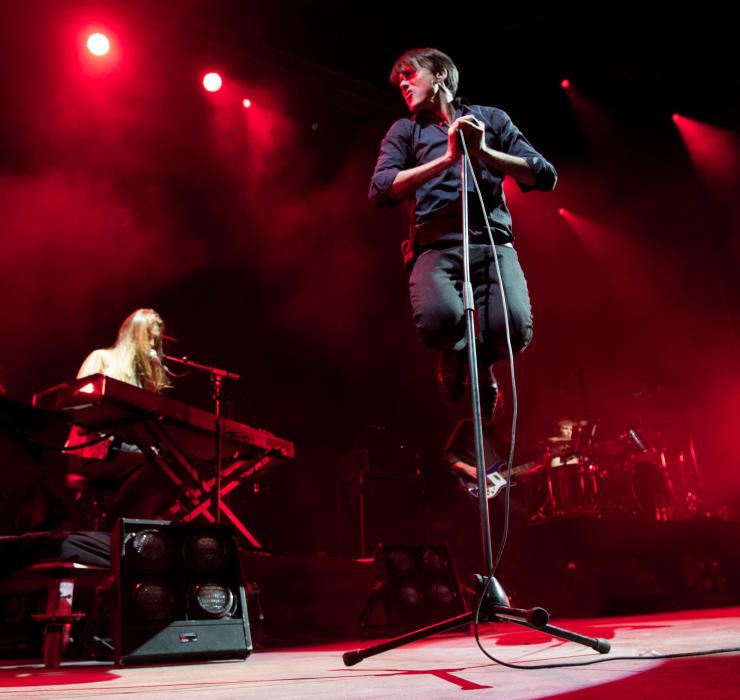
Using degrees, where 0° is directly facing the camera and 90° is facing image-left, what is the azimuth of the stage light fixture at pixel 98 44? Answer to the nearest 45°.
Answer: approximately 0°

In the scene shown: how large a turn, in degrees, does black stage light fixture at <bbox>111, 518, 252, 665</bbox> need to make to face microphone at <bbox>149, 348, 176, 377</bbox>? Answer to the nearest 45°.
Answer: approximately 180°

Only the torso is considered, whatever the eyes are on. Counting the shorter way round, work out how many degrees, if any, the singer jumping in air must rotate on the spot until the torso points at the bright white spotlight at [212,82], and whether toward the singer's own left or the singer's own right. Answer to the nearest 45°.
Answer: approximately 135° to the singer's own right

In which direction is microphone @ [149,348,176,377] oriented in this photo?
to the viewer's left

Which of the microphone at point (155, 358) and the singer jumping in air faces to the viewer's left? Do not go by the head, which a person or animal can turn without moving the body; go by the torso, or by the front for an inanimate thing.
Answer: the microphone

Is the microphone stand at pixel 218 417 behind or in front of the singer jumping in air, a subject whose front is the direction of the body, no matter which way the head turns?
behind

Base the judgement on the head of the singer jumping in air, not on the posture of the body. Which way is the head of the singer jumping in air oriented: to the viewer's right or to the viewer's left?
to the viewer's left

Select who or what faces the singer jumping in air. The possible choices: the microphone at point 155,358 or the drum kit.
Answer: the drum kit

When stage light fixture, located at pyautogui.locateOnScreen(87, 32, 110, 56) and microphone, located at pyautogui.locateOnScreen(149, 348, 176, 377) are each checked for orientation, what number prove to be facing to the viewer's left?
1

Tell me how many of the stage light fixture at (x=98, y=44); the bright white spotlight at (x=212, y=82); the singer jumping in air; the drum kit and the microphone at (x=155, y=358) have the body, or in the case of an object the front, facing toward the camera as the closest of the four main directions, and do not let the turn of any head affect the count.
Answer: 4
